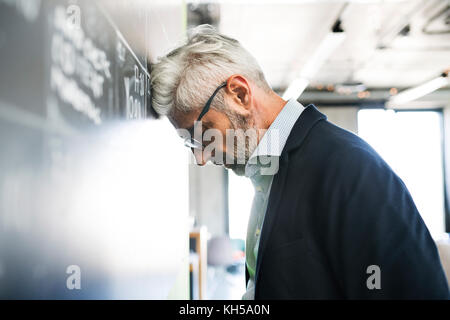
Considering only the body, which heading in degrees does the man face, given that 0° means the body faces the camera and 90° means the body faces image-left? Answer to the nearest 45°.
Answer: approximately 90°

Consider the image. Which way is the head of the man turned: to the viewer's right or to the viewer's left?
to the viewer's left
